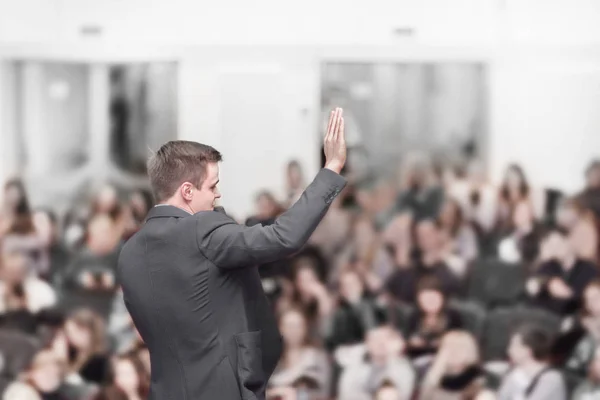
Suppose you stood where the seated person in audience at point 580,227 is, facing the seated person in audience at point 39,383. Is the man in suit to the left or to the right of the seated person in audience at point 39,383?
left

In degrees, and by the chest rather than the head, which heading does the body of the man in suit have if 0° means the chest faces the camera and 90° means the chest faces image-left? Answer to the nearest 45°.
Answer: approximately 225°

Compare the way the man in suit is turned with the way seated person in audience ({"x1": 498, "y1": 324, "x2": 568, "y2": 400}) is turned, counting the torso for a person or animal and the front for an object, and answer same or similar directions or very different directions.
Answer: very different directions

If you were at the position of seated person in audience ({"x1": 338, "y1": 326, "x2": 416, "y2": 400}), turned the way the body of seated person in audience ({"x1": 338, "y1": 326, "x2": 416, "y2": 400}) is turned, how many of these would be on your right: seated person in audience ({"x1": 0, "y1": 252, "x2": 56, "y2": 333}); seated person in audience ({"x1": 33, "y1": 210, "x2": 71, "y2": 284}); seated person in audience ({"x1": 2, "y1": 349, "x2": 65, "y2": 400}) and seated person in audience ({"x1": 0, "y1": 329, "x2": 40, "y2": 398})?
4

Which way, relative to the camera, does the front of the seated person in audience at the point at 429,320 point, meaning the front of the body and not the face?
toward the camera

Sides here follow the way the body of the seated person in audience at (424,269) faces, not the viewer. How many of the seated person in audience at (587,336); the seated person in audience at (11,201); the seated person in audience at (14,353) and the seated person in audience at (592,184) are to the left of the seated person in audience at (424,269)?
2

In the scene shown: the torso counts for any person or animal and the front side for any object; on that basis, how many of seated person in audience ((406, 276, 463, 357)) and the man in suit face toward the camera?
1

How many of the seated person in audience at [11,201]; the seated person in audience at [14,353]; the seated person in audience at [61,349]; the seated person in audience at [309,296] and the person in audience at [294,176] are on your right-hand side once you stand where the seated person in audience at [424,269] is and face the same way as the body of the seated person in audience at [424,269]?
5

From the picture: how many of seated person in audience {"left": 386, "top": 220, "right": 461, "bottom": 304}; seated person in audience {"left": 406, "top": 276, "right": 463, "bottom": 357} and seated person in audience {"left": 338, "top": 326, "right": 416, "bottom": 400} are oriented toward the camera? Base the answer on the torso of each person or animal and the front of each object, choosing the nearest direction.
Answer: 3
